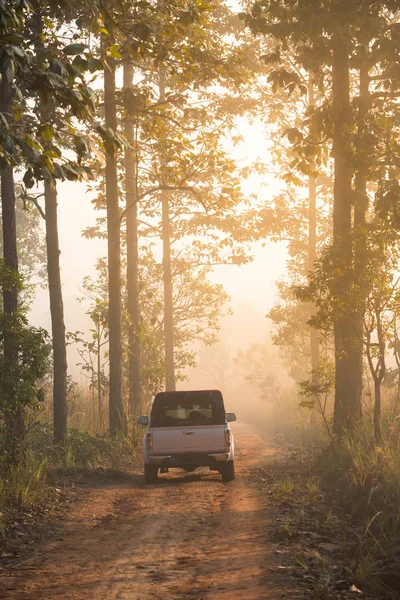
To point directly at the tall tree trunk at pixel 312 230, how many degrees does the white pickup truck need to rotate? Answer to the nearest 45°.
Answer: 0° — it already faces it

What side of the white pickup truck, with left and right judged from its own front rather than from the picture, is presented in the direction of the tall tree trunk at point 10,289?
left

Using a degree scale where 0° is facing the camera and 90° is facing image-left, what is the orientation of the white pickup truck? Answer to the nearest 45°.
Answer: approximately 180°

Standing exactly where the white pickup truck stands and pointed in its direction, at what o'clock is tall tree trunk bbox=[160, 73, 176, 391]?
The tall tree trunk is roughly at 12 o'clock from the white pickup truck.

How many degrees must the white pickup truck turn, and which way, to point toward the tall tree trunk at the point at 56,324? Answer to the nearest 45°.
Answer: approximately 45° to its left

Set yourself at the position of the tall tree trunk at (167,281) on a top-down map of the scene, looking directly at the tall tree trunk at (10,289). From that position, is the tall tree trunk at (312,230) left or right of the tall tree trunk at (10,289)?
left

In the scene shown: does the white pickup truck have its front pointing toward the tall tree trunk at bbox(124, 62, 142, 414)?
yes
